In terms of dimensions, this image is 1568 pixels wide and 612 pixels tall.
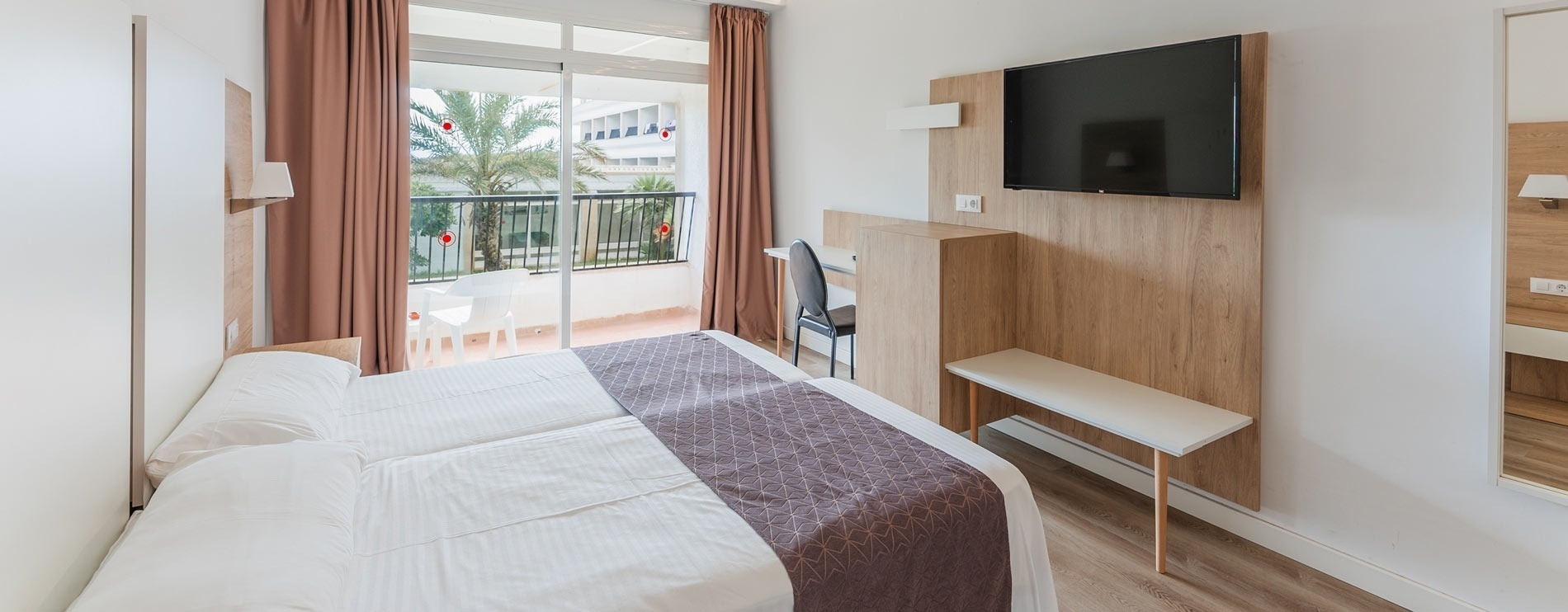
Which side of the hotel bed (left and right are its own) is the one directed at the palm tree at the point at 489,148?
left

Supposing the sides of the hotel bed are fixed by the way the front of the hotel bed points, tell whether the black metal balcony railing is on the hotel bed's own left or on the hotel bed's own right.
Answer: on the hotel bed's own left

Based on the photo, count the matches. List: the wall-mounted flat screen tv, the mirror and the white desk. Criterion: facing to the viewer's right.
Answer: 0

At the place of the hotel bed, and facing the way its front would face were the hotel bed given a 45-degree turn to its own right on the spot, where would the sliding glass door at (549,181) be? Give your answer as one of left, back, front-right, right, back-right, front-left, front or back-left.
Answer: back-left

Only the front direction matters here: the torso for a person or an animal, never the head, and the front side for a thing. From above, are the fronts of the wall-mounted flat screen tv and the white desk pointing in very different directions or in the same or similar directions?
same or similar directions

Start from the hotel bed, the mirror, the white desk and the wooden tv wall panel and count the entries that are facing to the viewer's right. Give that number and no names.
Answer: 1

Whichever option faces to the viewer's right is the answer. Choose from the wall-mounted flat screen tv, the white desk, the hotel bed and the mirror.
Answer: the hotel bed

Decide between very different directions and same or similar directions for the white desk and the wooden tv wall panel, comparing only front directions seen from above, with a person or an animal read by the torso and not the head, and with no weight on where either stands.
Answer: same or similar directions

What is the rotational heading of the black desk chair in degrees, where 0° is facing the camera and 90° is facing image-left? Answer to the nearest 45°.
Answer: approximately 225°

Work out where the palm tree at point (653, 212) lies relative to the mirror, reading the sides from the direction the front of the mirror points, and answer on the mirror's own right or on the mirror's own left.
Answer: on the mirror's own right

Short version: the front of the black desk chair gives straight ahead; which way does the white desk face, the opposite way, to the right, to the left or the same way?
the opposite way

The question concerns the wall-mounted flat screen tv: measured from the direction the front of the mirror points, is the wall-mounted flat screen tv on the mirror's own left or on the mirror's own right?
on the mirror's own right

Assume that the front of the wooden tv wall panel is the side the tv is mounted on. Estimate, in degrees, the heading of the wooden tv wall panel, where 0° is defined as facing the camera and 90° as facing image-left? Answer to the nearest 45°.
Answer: approximately 45°

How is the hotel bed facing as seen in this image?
to the viewer's right

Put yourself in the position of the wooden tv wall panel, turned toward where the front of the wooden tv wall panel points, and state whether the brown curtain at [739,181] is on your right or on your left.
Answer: on your right
